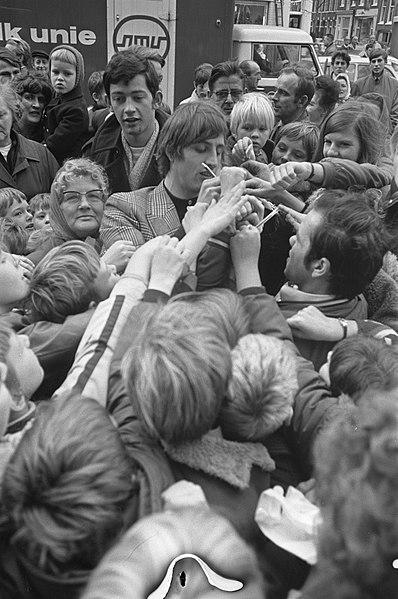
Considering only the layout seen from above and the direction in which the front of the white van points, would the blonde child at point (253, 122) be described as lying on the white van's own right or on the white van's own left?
on the white van's own right

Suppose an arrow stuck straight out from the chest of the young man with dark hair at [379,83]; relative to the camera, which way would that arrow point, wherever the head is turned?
toward the camera

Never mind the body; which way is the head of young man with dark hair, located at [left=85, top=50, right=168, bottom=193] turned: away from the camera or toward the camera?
toward the camera

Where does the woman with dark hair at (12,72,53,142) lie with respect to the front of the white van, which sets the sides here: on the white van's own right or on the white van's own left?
on the white van's own right

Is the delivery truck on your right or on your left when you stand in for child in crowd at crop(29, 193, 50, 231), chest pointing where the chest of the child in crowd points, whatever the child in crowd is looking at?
on your left

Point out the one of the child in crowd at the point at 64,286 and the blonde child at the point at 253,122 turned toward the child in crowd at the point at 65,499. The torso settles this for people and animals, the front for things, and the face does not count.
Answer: the blonde child

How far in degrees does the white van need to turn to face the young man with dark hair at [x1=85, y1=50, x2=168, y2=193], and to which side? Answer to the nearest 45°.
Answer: approximately 90° to its right

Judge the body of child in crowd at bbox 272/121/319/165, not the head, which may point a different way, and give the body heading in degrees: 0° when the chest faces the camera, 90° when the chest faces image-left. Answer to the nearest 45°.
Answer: approximately 45°

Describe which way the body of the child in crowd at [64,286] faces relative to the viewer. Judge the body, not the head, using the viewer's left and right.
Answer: facing away from the viewer and to the right of the viewer

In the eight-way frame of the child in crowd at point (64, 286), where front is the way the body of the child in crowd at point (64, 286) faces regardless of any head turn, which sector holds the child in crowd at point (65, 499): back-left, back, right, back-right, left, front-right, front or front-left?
back-right

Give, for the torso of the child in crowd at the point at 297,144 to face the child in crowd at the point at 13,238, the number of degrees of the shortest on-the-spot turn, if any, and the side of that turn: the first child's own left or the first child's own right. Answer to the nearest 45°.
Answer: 0° — they already face them

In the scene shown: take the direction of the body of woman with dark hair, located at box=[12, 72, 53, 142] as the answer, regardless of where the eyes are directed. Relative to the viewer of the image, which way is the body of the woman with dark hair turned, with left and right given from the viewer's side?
facing the viewer and to the right of the viewer

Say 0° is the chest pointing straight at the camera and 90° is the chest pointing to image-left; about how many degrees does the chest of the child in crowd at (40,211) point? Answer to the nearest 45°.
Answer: approximately 315°

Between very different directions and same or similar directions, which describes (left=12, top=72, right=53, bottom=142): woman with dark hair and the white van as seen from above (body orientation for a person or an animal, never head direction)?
same or similar directions
